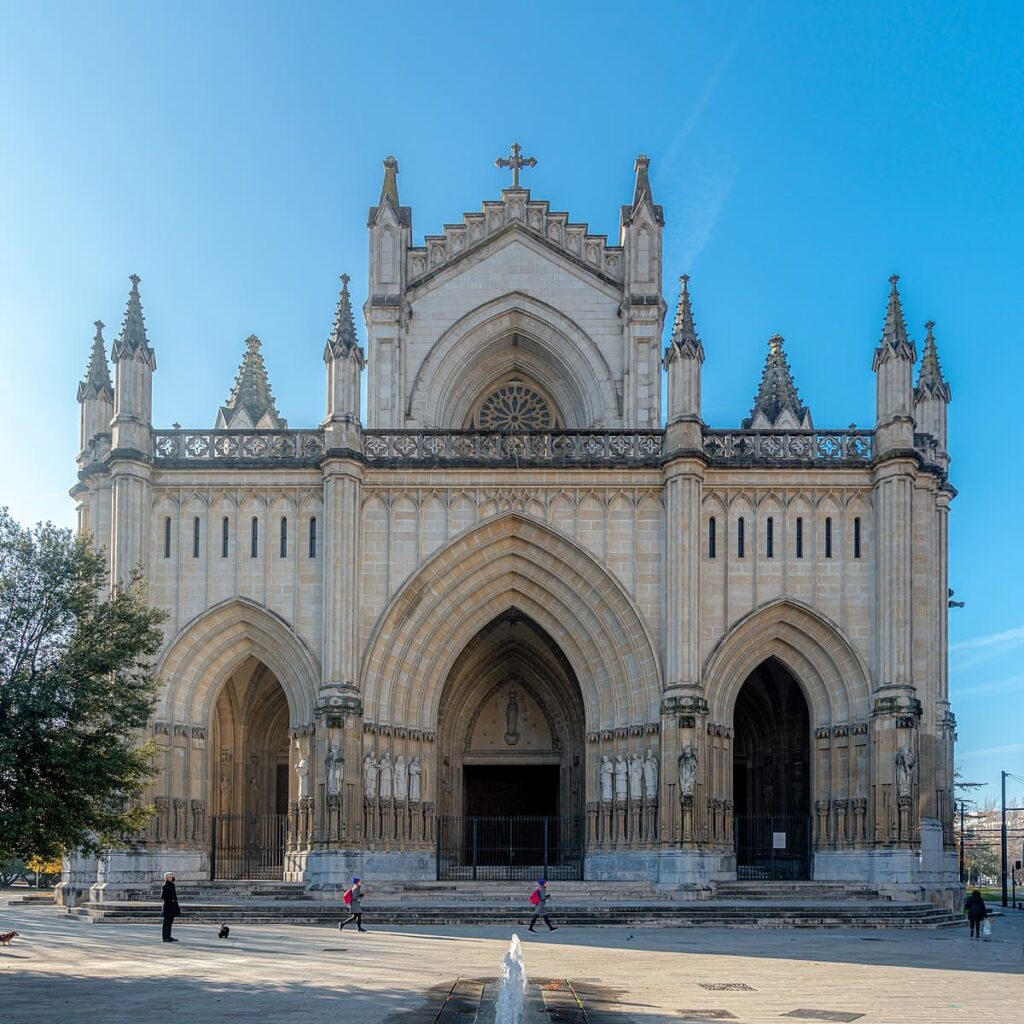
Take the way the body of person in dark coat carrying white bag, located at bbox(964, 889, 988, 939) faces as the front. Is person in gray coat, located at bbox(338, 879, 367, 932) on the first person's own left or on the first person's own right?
on the first person's own left

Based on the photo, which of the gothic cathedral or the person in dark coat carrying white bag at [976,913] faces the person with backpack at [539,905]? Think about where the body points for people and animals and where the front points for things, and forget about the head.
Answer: the gothic cathedral

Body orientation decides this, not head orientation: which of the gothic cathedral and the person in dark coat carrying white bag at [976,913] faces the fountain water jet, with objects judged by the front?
the gothic cathedral

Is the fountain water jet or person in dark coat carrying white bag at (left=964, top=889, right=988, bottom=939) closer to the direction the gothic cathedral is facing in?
the fountain water jet

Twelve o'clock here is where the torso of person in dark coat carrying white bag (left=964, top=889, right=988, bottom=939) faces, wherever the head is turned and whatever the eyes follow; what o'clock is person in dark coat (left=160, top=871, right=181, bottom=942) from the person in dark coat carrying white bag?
The person in dark coat is roughly at 8 o'clock from the person in dark coat carrying white bag.

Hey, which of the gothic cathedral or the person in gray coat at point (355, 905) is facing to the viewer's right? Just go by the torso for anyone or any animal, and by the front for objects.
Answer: the person in gray coat

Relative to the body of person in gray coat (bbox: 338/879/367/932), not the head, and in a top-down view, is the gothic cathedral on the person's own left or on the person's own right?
on the person's own left

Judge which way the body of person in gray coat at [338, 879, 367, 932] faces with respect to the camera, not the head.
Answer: to the viewer's right

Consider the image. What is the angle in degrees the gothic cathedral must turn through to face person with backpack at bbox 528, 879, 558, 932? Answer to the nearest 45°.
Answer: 0° — it already faces them

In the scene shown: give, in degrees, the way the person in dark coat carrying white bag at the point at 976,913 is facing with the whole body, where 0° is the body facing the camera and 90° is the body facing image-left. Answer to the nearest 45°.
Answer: approximately 180°
